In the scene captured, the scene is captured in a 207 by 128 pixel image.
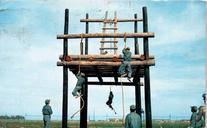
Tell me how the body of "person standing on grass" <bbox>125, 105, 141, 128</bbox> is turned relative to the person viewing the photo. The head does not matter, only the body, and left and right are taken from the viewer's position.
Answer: facing away from the viewer

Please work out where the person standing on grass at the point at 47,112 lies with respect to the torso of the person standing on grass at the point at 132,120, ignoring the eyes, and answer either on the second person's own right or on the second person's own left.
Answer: on the second person's own left
